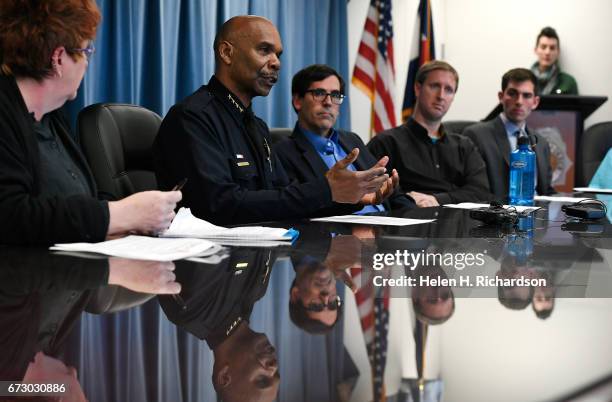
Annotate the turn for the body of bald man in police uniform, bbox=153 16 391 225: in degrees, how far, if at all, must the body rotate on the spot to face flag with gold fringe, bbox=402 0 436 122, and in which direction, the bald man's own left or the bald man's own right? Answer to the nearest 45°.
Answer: approximately 135° to the bald man's own left

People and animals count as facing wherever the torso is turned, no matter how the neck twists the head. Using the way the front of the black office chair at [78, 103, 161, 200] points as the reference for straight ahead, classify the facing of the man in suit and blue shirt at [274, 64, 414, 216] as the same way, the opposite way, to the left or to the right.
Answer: the same way

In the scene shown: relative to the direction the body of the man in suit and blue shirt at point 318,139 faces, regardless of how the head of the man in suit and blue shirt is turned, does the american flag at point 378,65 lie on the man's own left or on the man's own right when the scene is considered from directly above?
on the man's own left

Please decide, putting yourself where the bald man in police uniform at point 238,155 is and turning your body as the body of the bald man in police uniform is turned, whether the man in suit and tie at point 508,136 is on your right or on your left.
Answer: on your left

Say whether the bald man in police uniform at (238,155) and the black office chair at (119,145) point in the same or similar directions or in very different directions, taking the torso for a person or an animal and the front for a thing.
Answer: same or similar directions

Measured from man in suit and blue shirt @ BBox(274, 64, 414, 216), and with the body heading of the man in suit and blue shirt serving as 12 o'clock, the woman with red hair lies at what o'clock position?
The woman with red hair is roughly at 2 o'clock from the man in suit and blue shirt.

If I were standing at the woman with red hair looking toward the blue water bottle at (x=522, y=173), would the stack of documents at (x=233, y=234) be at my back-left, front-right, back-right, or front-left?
front-right

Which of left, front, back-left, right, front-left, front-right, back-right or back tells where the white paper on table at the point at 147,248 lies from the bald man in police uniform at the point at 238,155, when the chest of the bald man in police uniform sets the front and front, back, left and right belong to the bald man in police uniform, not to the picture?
front-right

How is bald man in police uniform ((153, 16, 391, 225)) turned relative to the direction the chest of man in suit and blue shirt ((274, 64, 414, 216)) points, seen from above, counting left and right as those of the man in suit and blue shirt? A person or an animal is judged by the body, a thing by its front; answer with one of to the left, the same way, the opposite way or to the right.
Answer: the same way

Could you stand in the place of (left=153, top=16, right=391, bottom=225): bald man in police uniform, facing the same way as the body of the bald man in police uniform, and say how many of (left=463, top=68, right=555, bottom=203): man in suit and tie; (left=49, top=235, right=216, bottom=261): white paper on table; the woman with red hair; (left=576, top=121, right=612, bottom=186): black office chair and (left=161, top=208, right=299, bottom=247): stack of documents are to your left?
2

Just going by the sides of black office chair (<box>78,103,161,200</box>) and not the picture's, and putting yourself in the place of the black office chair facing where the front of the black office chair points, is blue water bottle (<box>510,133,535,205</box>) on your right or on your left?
on your left
